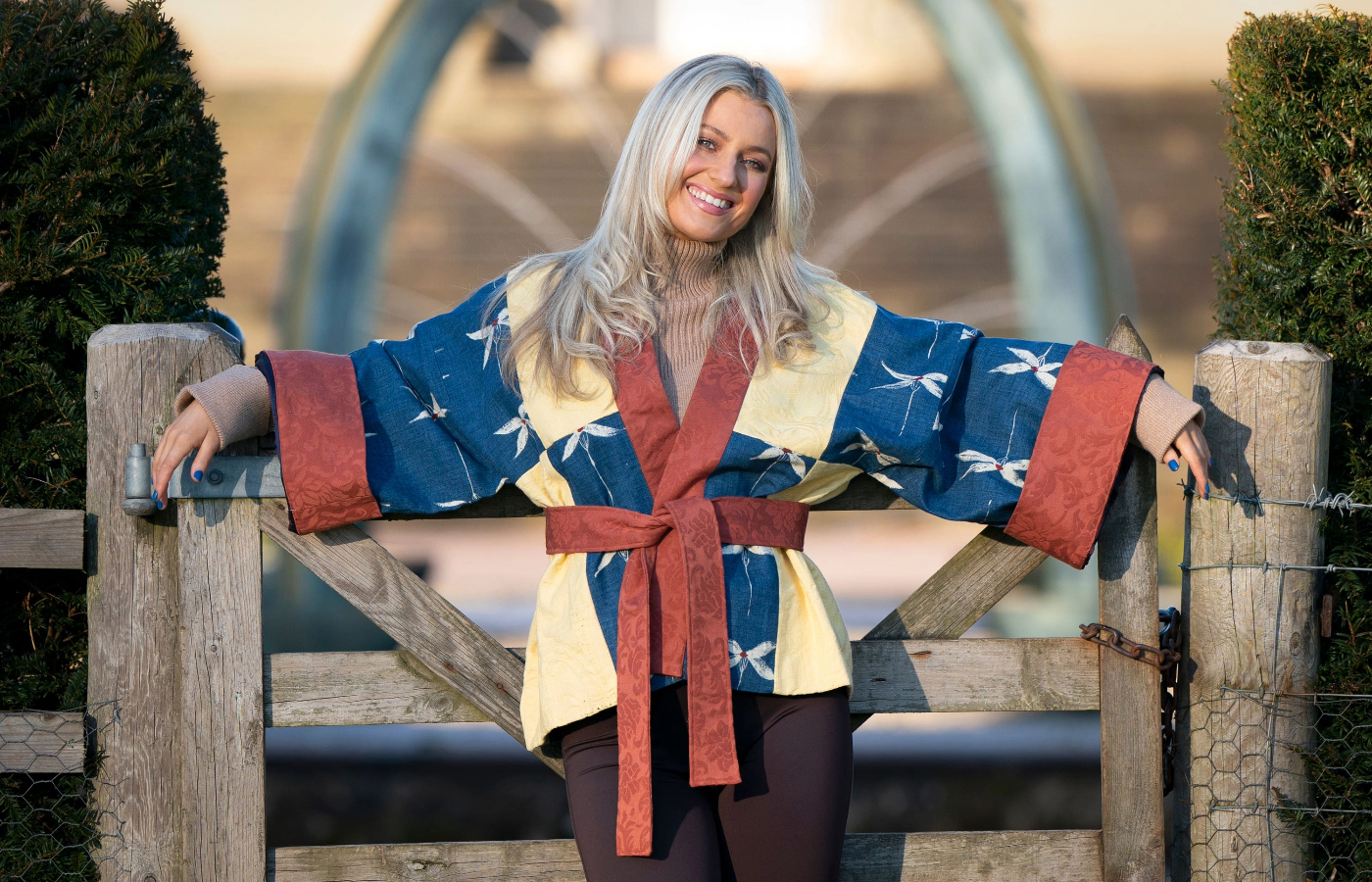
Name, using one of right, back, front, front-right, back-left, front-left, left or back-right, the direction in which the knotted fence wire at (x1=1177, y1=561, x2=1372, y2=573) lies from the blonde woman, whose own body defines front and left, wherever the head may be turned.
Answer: left

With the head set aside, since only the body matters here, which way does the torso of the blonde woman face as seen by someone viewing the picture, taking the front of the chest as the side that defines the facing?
toward the camera

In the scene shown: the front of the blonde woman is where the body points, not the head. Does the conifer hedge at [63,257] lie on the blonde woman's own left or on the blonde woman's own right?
on the blonde woman's own right

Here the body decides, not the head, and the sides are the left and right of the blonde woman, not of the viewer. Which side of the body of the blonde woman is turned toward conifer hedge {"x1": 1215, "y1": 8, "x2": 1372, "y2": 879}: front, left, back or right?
left

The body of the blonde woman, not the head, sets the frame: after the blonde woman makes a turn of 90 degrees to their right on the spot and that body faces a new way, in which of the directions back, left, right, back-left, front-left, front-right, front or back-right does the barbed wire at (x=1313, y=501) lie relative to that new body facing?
back

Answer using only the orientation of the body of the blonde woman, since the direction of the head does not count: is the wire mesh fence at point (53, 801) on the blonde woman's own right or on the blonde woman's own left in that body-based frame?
on the blonde woman's own right

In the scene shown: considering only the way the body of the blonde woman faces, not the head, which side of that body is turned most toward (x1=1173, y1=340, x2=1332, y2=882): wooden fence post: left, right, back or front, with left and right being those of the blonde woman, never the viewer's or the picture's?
left
